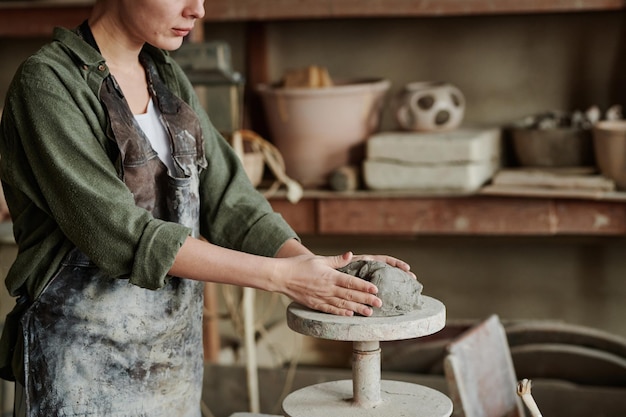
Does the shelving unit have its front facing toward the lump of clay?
yes

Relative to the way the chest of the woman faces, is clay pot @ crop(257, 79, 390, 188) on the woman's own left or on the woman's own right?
on the woman's own left

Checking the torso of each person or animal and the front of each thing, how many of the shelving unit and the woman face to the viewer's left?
0

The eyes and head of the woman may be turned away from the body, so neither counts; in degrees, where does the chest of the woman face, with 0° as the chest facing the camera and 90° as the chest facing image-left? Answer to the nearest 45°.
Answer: approximately 315°

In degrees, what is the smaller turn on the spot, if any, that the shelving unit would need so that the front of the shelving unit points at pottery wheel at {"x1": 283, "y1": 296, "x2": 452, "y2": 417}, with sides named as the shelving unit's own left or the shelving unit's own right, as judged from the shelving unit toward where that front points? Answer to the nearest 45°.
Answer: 0° — it already faces it

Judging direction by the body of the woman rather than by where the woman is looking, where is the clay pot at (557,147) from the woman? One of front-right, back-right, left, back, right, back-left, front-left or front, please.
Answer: left

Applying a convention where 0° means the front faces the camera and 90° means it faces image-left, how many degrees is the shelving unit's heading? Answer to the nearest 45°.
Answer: approximately 0°

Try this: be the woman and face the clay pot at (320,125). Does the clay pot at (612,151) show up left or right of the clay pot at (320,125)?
right

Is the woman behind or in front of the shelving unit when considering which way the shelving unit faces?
in front

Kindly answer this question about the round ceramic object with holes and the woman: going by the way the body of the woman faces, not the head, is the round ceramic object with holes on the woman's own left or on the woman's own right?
on the woman's own left

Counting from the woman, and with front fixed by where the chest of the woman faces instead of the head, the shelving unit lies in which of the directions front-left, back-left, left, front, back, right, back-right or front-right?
left
